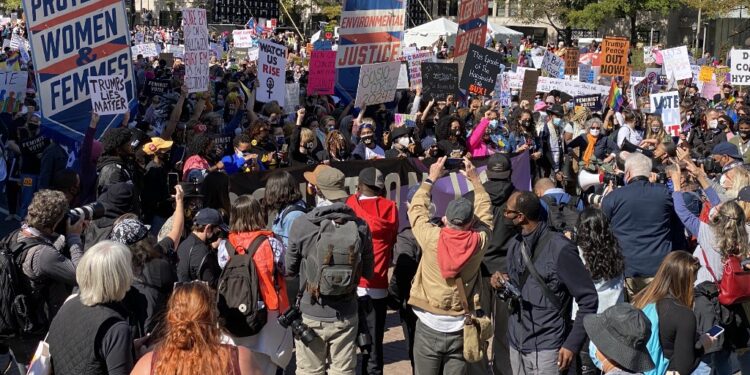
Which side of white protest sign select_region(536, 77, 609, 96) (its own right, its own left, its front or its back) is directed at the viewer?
front

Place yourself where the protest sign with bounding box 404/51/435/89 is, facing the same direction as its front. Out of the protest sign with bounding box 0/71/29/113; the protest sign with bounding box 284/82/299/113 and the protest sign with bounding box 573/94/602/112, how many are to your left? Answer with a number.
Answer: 1

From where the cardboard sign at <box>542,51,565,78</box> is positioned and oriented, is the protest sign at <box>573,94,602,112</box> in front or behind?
in front

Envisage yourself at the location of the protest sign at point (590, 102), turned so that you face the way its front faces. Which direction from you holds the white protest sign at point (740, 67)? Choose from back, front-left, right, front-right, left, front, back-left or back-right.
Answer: left

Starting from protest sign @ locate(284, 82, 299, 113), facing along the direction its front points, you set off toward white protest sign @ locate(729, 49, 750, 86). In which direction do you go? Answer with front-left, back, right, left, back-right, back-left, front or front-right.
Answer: left

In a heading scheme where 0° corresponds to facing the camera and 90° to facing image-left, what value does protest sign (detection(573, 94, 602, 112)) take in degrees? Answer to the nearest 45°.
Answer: approximately 0°
